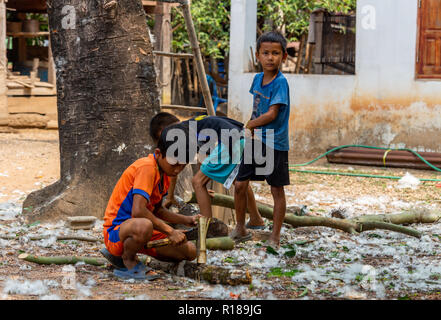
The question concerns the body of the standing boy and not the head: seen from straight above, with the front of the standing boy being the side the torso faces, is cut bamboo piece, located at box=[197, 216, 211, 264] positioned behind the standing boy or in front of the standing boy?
in front

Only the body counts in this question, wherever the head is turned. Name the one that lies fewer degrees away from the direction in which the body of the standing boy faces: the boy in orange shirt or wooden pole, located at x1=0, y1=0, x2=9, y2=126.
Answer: the boy in orange shirt

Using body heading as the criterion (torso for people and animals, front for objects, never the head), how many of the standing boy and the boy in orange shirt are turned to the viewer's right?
1

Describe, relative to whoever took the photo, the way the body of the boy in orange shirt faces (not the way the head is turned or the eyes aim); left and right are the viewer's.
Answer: facing to the right of the viewer

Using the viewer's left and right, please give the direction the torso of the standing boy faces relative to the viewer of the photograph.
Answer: facing the viewer and to the left of the viewer

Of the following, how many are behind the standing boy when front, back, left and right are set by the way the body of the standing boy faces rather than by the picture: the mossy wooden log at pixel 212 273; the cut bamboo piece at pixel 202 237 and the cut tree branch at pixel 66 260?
0

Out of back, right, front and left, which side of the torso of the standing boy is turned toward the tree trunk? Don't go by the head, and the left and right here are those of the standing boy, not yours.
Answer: right

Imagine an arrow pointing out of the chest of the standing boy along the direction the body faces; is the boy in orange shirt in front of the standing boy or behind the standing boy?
in front

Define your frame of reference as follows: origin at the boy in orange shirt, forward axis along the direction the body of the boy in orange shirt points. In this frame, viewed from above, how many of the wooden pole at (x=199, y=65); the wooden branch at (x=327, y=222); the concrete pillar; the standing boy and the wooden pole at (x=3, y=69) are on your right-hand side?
0

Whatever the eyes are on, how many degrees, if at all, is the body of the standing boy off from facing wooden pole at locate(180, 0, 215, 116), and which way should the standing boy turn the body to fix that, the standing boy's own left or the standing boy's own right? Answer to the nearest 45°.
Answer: approximately 135° to the standing boy's own right

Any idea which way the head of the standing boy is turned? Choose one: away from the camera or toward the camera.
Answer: toward the camera
